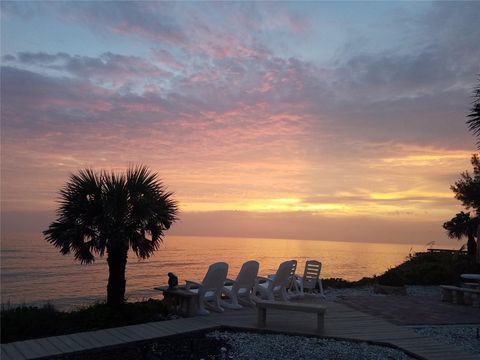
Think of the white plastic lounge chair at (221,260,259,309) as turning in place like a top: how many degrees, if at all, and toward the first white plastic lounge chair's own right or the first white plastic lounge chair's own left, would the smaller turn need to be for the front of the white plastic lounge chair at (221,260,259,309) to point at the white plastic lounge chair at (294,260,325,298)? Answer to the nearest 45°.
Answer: approximately 90° to the first white plastic lounge chair's own right

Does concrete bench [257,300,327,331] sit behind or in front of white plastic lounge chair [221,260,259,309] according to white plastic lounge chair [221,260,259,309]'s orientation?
behind

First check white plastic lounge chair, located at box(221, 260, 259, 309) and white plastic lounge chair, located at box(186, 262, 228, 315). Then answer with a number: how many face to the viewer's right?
0

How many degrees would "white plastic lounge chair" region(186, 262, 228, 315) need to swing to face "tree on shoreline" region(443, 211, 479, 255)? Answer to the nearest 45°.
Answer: approximately 90° to its right

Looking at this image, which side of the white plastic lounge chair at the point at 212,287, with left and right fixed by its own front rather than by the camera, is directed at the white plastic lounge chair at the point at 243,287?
right

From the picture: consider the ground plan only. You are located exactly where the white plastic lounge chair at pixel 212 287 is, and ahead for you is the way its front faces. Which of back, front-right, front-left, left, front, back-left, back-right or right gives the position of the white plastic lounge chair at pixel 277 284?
right

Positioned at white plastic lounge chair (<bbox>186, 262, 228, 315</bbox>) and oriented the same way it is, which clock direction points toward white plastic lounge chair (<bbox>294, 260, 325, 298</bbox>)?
white plastic lounge chair (<bbox>294, 260, 325, 298</bbox>) is roughly at 3 o'clock from white plastic lounge chair (<bbox>186, 262, 228, 315</bbox>).

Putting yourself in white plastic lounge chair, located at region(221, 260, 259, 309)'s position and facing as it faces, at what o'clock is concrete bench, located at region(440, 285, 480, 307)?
The concrete bench is roughly at 4 o'clock from the white plastic lounge chair.

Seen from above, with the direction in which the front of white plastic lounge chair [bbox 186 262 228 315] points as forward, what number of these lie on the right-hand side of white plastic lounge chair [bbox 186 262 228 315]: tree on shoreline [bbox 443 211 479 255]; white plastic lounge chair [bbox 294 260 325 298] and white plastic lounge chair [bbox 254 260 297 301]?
3

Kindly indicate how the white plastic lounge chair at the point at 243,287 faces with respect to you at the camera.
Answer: facing away from the viewer and to the left of the viewer

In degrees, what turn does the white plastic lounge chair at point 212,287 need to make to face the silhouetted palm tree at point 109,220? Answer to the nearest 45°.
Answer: approximately 45° to its left

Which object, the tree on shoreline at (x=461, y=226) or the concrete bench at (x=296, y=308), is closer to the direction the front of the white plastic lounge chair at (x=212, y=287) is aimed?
the tree on shoreline

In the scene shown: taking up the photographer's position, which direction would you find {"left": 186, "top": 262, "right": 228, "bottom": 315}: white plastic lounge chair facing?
facing away from the viewer and to the left of the viewer
